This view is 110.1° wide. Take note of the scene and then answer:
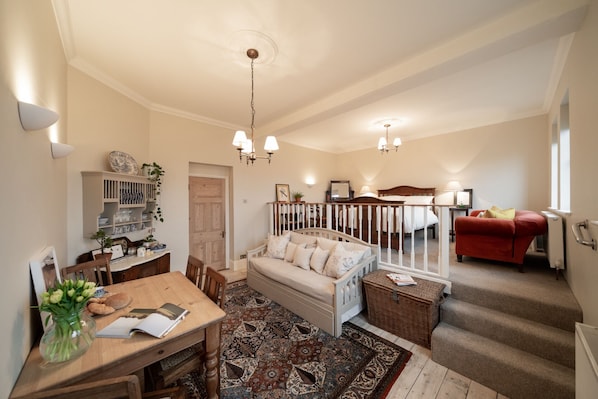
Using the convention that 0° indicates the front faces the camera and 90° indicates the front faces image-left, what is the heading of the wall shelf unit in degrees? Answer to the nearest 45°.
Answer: approximately 315°

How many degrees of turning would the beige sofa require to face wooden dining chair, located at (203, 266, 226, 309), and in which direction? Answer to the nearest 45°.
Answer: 0° — it already faces it

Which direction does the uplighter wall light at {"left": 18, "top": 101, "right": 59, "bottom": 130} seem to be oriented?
to the viewer's right

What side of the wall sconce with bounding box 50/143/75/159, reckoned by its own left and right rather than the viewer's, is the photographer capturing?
right

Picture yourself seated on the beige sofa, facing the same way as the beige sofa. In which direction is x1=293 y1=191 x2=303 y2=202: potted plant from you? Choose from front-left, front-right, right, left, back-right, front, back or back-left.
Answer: back-right

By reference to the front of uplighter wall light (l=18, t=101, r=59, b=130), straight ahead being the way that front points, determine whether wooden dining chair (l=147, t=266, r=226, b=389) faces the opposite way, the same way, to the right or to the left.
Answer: the opposite way

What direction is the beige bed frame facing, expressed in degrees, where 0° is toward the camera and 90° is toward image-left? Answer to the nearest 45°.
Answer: approximately 45°

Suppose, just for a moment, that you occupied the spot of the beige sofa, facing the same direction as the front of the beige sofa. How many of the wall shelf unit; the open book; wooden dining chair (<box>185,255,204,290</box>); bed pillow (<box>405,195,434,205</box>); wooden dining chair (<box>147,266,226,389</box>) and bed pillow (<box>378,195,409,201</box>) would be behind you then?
2

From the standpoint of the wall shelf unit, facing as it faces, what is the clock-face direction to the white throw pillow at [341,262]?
The white throw pillow is roughly at 12 o'clock from the wall shelf unit.

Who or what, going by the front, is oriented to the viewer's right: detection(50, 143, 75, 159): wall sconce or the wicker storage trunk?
the wall sconce

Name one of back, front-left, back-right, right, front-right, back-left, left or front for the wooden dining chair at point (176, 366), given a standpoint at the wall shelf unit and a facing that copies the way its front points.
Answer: front-right
